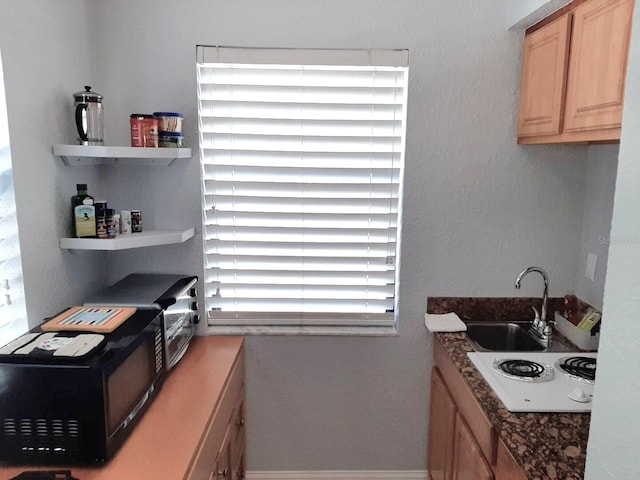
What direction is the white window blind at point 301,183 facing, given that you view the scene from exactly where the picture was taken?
facing the viewer

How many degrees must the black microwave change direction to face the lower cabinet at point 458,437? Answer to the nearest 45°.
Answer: approximately 45° to its left

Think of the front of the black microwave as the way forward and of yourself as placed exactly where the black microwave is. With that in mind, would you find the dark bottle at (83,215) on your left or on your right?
on your left

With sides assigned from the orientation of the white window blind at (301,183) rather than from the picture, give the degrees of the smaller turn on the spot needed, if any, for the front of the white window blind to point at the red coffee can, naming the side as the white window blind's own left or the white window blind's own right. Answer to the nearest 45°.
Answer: approximately 90° to the white window blind's own right

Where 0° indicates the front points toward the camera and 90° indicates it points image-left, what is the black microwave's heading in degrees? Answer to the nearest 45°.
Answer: approximately 315°

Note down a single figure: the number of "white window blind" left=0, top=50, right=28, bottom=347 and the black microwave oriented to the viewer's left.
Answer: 0

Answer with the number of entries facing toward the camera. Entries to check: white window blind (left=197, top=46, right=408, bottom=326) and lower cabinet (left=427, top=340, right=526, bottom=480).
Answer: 1

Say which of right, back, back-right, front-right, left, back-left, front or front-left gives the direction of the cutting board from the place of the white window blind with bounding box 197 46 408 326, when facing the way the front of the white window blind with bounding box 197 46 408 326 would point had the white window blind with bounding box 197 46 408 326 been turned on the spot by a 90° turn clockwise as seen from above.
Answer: front-left

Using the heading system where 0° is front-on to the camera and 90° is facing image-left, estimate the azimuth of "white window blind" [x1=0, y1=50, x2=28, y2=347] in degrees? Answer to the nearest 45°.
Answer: approximately 315°

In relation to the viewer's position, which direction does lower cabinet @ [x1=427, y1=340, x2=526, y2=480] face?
facing to the left of the viewer

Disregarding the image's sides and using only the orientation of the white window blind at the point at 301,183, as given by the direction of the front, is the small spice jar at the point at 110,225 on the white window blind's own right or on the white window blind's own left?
on the white window blind's own right

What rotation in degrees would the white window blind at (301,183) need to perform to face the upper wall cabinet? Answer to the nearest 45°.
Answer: approximately 45° to its left
